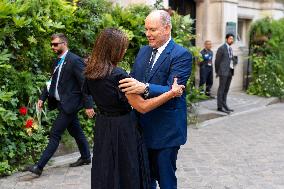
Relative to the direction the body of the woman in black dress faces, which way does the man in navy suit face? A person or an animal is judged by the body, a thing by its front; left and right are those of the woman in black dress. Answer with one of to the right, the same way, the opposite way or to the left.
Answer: the opposite way

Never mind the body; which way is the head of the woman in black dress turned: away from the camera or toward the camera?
away from the camera

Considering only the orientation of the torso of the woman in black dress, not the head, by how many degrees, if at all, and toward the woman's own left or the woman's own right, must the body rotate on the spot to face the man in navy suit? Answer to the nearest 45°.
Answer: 0° — they already face them

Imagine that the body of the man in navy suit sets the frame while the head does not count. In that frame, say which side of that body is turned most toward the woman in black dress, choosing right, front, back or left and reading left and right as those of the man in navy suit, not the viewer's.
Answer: front

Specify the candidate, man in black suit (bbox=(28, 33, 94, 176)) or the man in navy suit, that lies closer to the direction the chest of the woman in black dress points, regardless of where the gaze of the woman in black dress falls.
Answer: the man in navy suit

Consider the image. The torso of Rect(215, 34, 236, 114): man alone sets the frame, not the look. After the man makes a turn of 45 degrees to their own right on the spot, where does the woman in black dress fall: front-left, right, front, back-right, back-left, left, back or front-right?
front

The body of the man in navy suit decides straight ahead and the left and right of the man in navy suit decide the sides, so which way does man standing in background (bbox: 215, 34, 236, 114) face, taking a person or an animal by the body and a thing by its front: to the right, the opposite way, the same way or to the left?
to the left

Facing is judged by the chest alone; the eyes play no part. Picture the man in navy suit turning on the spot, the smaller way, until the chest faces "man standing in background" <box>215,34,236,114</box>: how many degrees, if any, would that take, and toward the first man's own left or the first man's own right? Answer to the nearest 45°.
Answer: approximately 135° to the first man's own right

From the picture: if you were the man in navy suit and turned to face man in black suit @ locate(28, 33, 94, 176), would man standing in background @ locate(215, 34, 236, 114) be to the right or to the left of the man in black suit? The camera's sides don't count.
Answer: right

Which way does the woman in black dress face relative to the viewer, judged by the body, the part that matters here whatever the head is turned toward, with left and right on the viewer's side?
facing away from the viewer and to the right of the viewer
